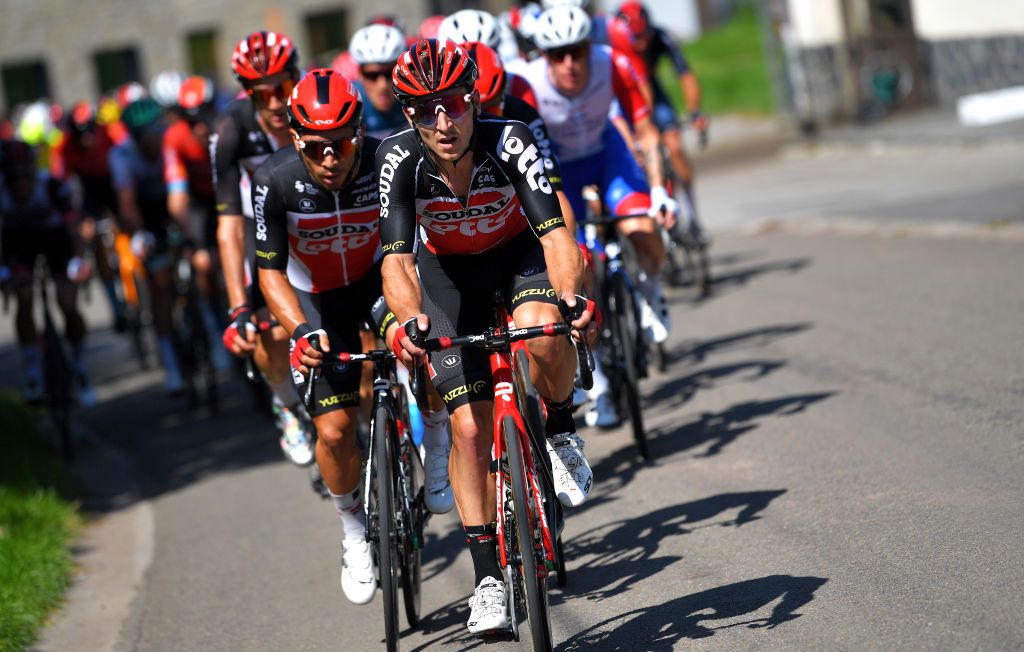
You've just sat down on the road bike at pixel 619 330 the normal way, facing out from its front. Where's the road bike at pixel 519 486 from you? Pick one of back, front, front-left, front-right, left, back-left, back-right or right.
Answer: front

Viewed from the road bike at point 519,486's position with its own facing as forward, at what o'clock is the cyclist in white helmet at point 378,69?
The cyclist in white helmet is roughly at 6 o'clock from the road bike.

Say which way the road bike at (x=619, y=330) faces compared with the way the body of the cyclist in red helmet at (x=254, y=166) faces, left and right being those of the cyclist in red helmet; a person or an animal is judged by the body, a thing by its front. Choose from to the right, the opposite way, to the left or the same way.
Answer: the same way

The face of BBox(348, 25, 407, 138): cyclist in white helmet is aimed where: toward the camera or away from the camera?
toward the camera

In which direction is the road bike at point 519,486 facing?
toward the camera

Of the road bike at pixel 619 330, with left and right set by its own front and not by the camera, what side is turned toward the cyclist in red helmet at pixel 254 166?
right

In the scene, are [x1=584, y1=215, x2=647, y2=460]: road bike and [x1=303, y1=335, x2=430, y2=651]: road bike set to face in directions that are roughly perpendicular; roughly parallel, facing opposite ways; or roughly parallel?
roughly parallel

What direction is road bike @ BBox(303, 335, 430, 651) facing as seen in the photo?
toward the camera

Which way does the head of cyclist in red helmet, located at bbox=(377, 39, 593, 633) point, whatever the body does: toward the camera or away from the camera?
toward the camera

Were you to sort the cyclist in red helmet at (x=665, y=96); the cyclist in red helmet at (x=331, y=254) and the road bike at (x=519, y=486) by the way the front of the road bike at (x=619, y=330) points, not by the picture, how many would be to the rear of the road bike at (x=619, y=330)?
1

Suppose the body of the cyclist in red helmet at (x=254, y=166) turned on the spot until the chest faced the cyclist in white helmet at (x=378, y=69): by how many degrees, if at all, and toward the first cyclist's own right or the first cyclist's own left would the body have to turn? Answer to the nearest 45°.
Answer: approximately 135° to the first cyclist's own left

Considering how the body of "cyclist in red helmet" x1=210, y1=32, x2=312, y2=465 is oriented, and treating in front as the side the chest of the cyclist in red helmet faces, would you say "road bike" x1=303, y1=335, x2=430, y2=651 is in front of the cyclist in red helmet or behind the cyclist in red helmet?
in front

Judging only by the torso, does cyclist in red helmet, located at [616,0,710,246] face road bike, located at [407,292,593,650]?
yes

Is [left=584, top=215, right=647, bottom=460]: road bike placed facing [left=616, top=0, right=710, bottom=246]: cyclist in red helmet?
no

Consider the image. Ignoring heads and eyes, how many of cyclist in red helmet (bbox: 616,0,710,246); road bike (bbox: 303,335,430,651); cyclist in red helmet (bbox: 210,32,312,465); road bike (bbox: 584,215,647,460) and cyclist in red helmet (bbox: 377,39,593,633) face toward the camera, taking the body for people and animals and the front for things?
5

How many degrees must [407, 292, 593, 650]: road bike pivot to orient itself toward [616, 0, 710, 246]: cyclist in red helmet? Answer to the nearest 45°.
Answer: approximately 180°

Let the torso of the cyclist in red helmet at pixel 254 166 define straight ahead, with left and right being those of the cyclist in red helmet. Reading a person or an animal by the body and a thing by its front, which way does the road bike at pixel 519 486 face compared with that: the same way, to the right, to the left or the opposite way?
the same way
